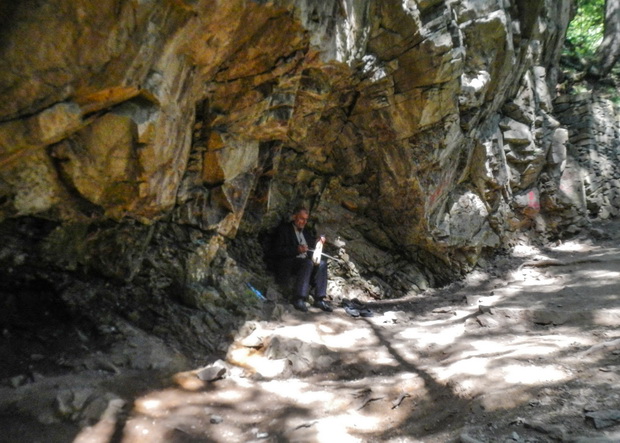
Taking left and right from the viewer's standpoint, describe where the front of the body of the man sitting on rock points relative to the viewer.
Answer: facing the viewer and to the right of the viewer
